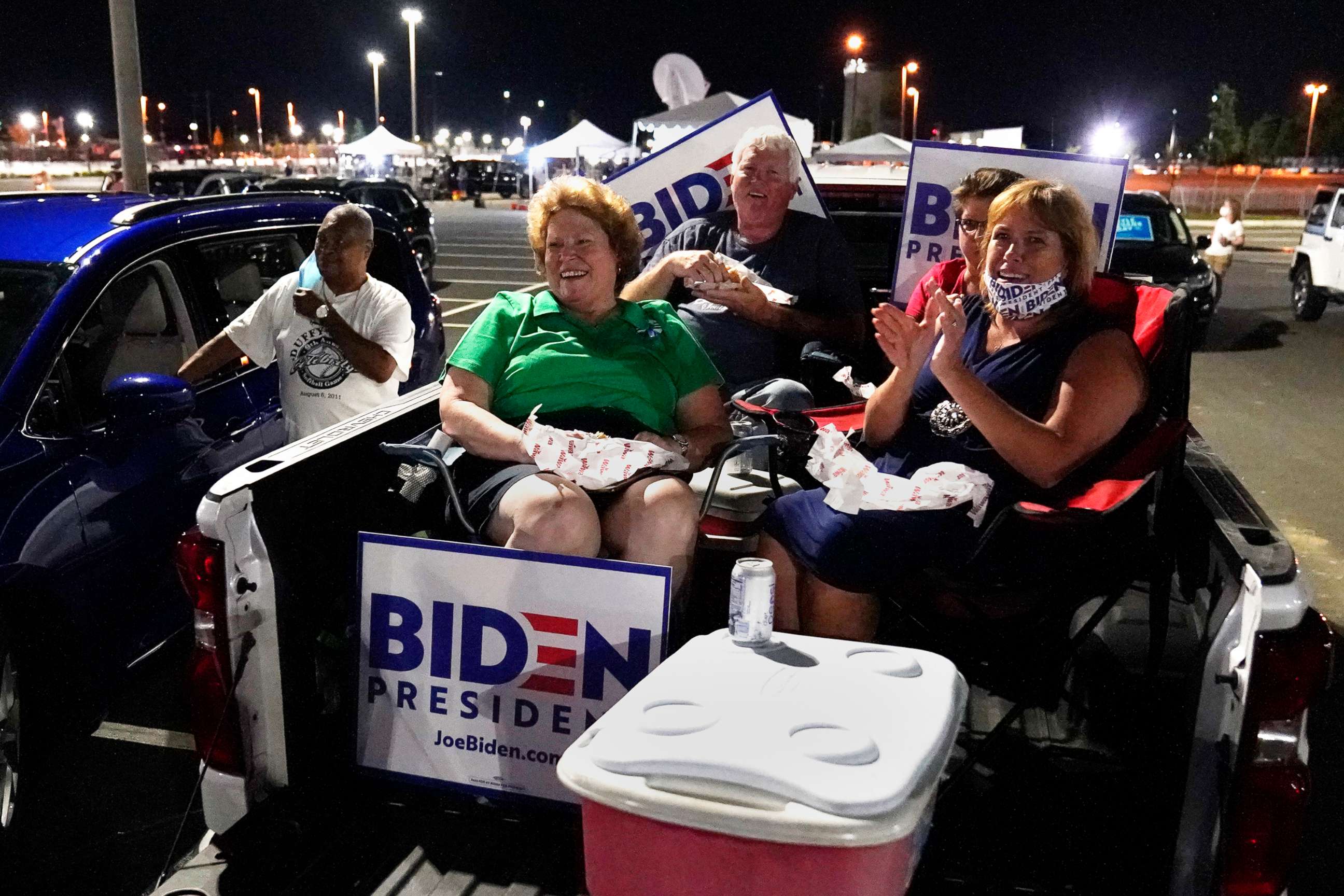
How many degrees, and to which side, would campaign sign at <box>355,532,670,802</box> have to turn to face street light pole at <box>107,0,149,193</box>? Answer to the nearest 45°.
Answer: approximately 180°

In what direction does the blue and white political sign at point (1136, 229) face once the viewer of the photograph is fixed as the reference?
facing the viewer

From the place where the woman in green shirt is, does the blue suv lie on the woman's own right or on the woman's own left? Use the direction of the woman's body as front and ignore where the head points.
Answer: on the woman's own right

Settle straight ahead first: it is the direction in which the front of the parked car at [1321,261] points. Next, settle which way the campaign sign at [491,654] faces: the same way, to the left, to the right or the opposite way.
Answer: to the left

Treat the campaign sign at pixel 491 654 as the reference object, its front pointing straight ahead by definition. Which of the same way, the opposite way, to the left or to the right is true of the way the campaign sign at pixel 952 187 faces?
the same way

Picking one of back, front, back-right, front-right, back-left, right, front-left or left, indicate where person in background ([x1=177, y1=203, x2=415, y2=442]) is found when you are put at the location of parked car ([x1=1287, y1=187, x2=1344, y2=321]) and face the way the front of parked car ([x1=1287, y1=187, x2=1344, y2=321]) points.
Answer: front-left

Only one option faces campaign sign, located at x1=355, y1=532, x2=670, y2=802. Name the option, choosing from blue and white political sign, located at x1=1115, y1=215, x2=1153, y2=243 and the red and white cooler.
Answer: the blue and white political sign

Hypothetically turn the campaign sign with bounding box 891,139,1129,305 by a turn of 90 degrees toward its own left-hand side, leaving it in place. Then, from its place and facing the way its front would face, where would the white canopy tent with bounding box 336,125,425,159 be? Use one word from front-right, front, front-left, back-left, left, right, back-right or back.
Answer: back-left

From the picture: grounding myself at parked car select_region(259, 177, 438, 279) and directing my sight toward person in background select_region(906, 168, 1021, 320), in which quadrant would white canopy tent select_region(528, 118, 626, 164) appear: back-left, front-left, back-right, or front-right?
back-left

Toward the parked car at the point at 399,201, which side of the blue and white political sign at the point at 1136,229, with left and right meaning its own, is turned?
right

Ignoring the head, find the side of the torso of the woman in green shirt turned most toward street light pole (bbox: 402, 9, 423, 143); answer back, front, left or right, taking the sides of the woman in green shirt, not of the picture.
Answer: back

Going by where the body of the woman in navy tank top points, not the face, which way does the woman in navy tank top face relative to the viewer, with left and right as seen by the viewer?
facing the viewer and to the left of the viewer

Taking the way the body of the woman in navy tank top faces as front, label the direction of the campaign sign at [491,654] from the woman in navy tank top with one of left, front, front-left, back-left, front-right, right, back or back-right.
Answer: front

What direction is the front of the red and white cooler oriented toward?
toward the camera

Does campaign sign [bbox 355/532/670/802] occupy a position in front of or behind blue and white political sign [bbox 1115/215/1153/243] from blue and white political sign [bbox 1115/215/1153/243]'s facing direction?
in front

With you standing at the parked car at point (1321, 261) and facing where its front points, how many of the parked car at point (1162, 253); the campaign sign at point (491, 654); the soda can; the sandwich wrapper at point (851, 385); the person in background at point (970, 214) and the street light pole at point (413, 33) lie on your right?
1

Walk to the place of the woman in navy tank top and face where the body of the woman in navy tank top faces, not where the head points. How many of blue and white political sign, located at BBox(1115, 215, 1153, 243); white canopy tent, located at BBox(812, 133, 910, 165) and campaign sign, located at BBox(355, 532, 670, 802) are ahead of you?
1

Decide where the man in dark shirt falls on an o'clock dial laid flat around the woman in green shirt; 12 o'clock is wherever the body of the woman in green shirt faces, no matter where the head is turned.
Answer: The man in dark shirt is roughly at 7 o'clock from the woman in green shirt.
